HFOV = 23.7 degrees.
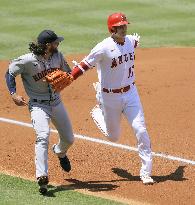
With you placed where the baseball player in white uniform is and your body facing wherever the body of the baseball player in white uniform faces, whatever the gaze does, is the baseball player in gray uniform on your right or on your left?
on your right

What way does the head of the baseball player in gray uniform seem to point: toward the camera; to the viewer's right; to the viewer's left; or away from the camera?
to the viewer's right

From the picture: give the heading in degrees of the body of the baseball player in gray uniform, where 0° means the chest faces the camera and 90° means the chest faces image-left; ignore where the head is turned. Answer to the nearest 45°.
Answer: approximately 315°

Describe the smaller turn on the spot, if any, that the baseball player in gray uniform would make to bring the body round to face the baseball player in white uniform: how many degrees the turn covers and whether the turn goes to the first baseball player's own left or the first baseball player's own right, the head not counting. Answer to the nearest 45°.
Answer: approximately 45° to the first baseball player's own left
